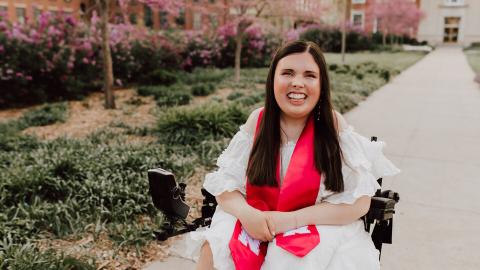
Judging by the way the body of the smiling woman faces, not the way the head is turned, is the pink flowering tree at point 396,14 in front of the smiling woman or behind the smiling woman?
behind

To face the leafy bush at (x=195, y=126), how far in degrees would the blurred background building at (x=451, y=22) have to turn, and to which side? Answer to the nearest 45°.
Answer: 0° — it already faces it

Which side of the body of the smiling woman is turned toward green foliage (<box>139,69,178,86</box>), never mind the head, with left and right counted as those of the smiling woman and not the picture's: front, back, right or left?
back

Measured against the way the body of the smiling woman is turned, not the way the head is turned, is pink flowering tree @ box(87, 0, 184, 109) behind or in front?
behind

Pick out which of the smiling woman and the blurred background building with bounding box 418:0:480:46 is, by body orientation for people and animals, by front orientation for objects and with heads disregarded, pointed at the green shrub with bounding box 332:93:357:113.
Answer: the blurred background building

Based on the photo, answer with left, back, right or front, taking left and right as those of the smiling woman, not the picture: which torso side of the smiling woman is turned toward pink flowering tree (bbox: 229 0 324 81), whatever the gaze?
back

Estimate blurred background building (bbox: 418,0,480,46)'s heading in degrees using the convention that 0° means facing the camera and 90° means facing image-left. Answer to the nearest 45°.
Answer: approximately 0°

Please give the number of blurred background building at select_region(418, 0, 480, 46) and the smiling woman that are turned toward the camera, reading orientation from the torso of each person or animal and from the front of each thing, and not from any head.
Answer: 2
